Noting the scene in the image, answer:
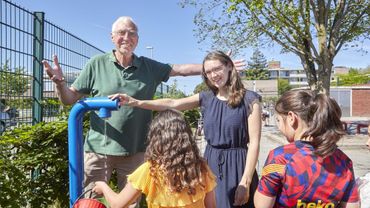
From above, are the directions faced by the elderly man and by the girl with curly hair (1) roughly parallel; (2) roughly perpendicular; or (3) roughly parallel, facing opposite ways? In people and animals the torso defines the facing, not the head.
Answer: roughly parallel, facing opposite ways

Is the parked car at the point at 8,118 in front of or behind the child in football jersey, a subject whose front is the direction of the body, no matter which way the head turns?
in front

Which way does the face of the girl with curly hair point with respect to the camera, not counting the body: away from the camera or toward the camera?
away from the camera

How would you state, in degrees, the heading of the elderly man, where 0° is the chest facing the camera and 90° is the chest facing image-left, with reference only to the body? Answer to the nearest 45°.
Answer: approximately 0°

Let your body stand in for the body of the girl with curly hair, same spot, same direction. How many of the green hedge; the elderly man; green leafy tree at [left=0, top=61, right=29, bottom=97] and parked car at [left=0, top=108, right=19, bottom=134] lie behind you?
0

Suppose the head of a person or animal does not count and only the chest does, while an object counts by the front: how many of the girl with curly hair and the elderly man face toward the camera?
1

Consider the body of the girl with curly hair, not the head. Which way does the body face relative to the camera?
away from the camera

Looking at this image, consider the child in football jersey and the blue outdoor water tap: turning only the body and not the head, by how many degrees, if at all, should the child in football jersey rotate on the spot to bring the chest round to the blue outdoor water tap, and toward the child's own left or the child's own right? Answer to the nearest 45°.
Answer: approximately 45° to the child's own left

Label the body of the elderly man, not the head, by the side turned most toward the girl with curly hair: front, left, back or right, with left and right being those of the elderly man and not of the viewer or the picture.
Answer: front

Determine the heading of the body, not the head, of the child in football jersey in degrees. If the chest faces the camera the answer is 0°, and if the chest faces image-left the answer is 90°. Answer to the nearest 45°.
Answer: approximately 135°

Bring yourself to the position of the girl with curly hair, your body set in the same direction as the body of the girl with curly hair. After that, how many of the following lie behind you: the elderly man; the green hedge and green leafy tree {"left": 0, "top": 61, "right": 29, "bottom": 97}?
0

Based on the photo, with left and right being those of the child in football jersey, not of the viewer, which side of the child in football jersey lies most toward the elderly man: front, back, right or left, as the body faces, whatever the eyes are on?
front

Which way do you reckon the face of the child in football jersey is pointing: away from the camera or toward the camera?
away from the camera

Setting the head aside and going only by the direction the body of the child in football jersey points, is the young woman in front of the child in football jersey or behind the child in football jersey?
in front

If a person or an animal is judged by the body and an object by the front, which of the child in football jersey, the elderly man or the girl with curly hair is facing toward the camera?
the elderly man
